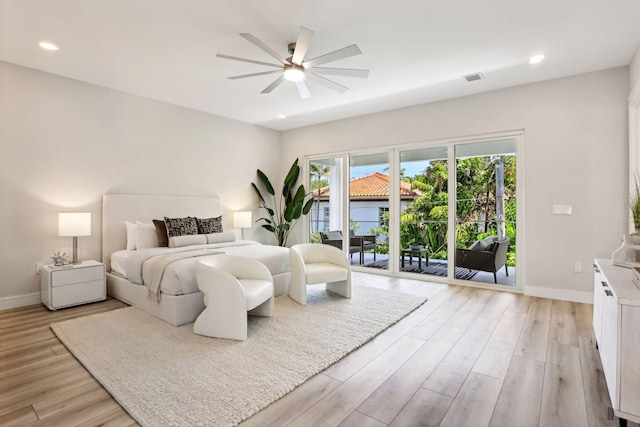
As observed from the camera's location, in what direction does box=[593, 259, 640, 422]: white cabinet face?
facing to the left of the viewer

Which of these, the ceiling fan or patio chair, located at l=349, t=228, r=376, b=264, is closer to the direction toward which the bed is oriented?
the ceiling fan

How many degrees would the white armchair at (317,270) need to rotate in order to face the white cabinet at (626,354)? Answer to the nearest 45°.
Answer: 0° — it already faces it

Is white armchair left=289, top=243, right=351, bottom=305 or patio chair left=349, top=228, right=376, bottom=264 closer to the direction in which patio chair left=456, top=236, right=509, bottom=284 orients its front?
the patio chair

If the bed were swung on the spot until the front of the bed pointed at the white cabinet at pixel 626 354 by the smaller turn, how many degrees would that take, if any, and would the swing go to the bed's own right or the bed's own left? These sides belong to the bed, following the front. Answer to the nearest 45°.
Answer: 0° — it already faces it

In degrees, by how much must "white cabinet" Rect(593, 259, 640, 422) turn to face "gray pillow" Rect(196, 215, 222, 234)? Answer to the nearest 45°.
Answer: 0° — it already faces it

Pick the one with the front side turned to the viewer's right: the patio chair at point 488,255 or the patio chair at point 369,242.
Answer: the patio chair at point 369,242

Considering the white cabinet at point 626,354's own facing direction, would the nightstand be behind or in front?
in front

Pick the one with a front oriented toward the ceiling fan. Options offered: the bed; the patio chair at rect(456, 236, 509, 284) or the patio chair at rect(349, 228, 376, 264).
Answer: the bed

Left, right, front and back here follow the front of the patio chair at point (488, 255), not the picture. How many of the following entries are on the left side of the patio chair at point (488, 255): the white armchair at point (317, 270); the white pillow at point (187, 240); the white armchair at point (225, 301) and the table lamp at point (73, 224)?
4

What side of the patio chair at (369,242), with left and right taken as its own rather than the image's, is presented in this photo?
right

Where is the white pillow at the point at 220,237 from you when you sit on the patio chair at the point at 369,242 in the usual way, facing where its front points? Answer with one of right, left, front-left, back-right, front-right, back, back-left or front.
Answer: back-right

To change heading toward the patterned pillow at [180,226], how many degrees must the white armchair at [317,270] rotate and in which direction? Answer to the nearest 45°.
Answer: approximately 135° to its right

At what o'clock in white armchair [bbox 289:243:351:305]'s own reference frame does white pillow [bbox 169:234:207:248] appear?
The white pillow is roughly at 5 o'clock from the white armchair.

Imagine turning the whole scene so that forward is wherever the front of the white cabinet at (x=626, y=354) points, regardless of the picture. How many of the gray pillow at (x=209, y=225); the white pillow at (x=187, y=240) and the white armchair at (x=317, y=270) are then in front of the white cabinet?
3

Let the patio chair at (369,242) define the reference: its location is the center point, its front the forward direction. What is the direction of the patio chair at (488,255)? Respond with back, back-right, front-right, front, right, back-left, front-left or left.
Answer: front-right
